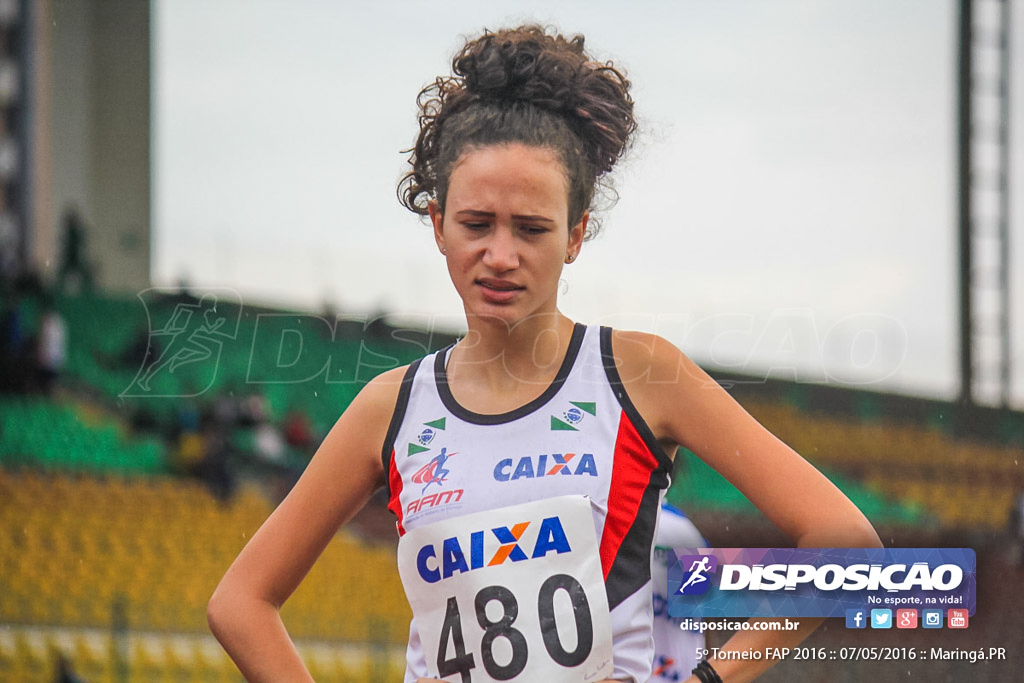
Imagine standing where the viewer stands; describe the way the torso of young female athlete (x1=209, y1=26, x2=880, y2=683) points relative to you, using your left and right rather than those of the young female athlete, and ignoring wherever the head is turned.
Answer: facing the viewer
